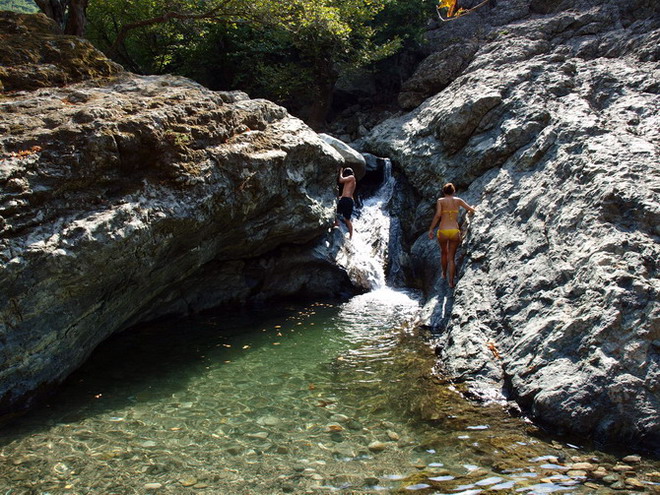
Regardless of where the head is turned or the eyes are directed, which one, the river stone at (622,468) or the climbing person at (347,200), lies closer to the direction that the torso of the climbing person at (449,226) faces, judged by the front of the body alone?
the climbing person

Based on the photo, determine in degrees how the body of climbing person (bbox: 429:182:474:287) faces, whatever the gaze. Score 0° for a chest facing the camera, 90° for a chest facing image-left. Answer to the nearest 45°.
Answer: approximately 180°

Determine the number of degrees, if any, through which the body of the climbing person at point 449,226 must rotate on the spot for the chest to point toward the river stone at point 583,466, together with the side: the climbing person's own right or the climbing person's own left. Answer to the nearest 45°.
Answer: approximately 180°

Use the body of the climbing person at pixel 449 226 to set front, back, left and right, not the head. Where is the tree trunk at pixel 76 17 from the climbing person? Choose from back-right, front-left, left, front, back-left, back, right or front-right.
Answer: left

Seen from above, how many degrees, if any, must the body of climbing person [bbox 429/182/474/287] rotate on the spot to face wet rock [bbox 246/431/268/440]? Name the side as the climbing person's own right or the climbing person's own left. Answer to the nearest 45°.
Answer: approximately 180°

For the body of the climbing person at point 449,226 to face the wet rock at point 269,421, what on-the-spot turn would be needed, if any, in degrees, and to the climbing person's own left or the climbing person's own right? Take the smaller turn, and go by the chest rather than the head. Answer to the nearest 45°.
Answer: approximately 180°

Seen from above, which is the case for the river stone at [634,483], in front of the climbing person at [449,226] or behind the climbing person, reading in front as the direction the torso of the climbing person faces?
behind

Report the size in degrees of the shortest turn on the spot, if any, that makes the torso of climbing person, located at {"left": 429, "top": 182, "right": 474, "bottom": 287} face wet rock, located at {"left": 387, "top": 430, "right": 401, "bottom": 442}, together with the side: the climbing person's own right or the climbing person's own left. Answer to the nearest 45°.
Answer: approximately 180°

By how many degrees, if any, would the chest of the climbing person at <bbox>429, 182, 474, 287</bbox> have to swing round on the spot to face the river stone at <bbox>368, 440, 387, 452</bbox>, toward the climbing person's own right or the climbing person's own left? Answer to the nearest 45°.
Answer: approximately 180°

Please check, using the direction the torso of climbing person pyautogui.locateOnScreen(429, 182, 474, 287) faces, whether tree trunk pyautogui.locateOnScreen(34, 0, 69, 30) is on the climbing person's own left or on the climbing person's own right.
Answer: on the climbing person's own left

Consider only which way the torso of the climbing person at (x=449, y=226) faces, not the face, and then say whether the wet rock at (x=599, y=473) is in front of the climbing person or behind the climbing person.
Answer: behind
